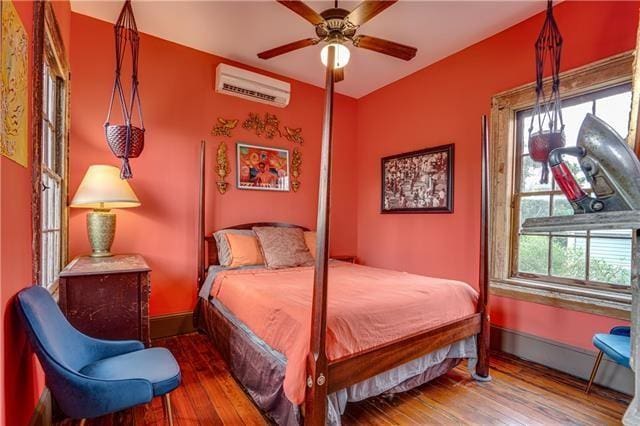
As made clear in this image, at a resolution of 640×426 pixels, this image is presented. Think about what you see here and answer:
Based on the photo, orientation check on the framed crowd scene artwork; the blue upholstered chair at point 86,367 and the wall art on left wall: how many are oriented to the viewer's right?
2

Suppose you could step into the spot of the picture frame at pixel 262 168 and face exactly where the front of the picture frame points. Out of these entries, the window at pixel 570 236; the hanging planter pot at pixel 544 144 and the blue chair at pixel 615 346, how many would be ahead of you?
3

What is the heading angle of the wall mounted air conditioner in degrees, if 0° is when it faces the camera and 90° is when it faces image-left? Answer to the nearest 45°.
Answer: approximately 315°

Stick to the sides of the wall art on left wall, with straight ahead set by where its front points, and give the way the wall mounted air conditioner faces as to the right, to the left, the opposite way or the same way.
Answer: to the right

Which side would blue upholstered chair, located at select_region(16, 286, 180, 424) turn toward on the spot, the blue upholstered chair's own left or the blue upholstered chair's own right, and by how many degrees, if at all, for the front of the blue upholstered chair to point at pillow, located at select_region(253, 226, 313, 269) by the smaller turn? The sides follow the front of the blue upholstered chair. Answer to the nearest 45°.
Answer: approximately 45° to the blue upholstered chair's own left

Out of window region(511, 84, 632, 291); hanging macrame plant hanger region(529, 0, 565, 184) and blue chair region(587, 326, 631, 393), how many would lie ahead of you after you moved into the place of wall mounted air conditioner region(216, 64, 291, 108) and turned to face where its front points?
3

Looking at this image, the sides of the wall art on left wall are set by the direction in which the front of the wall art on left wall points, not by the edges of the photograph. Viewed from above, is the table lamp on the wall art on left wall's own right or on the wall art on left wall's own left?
on the wall art on left wall's own left

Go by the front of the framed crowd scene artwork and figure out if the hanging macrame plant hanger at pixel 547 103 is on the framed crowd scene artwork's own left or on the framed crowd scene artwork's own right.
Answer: on the framed crowd scene artwork's own left

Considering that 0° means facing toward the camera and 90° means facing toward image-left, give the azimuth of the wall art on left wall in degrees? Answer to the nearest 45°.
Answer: approximately 270°
